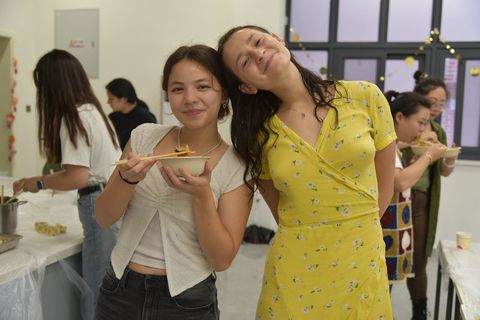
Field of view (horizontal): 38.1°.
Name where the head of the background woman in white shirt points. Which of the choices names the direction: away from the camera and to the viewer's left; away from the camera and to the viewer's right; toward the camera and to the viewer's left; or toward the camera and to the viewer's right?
away from the camera and to the viewer's left

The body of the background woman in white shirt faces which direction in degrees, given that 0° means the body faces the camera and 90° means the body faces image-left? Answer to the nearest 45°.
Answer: approximately 90°

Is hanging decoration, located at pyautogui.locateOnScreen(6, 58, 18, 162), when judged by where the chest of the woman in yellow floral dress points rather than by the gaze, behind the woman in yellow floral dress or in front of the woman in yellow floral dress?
behind

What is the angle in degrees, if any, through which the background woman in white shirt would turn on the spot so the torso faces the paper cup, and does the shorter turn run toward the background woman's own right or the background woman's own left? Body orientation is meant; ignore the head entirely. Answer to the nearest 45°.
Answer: approximately 180°

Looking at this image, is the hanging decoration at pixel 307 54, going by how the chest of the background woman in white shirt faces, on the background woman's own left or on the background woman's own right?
on the background woman's own right

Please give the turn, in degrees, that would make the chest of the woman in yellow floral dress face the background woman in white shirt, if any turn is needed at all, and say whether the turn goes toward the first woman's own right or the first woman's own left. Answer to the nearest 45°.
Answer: approximately 135° to the first woman's own right

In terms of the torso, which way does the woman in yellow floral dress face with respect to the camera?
toward the camera

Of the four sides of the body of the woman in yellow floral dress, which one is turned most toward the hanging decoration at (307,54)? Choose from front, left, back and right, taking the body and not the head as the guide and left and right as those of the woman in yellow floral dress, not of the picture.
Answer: back

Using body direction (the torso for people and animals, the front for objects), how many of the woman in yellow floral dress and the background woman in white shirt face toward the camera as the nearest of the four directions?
1
